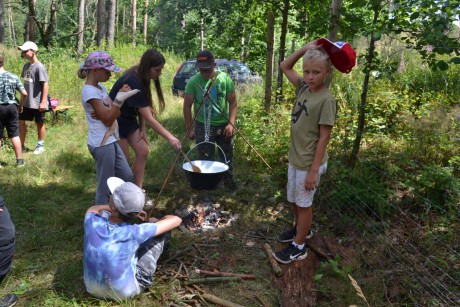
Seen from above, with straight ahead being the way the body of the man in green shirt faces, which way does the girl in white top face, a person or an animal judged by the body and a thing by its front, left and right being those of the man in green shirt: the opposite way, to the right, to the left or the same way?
to the left

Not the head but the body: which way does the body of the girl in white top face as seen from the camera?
to the viewer's right

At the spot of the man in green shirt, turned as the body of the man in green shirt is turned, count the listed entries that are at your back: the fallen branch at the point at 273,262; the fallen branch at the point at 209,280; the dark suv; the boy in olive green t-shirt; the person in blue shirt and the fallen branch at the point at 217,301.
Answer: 1

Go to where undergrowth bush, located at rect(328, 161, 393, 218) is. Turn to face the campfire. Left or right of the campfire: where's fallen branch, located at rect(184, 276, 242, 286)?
left

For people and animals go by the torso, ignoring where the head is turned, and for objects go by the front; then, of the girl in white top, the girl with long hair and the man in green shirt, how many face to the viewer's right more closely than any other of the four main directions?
2

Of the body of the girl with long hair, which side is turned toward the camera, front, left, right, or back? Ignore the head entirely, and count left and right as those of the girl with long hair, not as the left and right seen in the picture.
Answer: right

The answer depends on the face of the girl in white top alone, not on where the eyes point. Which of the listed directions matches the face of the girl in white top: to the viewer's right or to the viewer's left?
to the viewer's right

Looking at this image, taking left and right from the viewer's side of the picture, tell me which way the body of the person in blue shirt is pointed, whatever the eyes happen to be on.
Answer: facing away from the viewer and to the right of the viewer

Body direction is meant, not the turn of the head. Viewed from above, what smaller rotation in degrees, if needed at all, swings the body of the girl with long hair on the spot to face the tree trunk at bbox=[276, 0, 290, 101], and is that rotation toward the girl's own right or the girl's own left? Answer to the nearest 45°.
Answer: approximately 45° to the girl's own left

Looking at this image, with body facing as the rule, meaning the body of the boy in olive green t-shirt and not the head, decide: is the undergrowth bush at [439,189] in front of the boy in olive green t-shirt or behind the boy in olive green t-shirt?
behind

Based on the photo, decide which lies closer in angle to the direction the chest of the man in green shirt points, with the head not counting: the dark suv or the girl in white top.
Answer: the girl in white top

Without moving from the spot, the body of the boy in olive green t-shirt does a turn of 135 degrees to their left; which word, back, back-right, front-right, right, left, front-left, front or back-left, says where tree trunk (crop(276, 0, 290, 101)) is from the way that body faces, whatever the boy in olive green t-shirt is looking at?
left

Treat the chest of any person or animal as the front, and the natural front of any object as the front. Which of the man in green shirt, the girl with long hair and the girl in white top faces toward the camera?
the man in green shirt

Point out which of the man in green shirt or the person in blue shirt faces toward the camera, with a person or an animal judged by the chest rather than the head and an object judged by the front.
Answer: the man in green shirt
